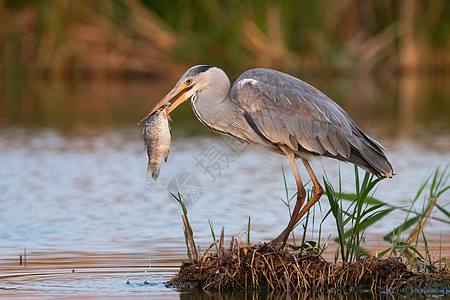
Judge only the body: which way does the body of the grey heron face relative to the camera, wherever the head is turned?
to the viewer's left
